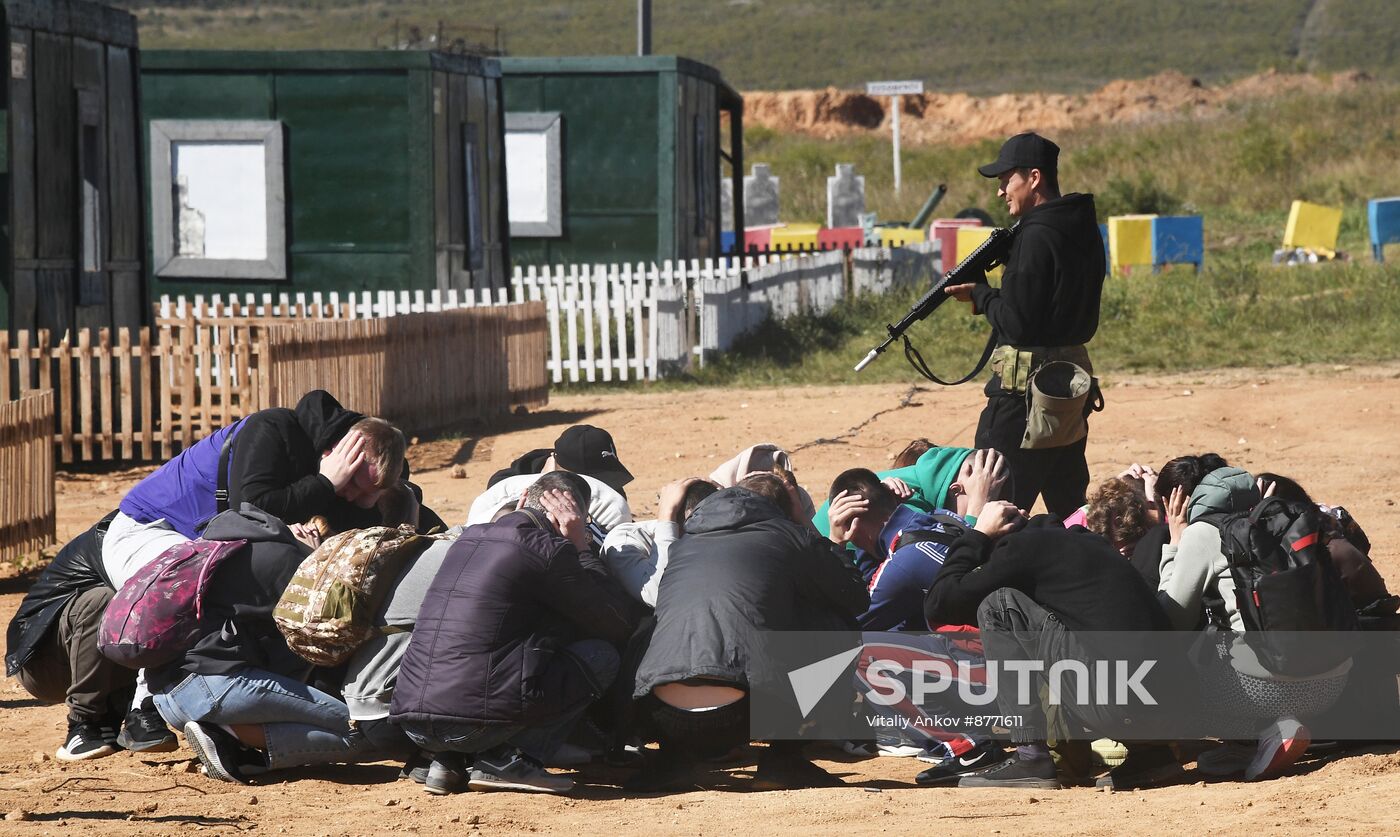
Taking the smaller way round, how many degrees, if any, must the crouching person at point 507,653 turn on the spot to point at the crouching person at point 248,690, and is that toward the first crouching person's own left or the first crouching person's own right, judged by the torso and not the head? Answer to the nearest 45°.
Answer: approximately 90° to the first crouching person's own left

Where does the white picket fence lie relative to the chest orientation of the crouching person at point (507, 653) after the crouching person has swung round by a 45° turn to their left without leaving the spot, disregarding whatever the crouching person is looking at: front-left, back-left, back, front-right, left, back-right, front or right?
front

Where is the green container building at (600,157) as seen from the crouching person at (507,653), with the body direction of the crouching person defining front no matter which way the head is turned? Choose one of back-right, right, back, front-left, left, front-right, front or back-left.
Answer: front-left

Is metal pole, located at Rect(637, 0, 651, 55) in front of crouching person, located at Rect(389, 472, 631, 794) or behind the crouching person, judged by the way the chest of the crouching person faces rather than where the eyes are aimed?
in front

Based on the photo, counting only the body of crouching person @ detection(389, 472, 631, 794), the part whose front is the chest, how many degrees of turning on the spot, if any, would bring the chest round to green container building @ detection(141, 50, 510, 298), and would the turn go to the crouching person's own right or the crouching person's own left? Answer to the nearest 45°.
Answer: approximately 45° to the crouching person's own left

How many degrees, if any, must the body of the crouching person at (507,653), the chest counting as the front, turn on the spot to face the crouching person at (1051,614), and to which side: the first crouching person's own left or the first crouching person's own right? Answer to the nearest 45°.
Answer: approximately 45° to the first crouching person's own right

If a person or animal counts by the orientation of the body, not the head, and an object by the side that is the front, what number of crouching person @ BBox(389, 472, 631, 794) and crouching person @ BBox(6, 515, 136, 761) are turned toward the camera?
0

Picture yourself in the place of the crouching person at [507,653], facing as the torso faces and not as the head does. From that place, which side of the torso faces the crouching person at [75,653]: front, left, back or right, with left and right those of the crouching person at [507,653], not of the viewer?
left

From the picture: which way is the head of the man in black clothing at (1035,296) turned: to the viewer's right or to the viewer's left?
to the viewer's left

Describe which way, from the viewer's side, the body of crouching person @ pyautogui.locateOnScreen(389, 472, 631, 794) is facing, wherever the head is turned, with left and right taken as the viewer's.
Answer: facing away from the viewer and to the right of the viewer

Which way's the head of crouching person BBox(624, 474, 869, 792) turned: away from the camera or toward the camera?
away from the camera

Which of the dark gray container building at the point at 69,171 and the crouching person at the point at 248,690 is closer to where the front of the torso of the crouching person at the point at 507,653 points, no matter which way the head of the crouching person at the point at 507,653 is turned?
the dark gray container building
